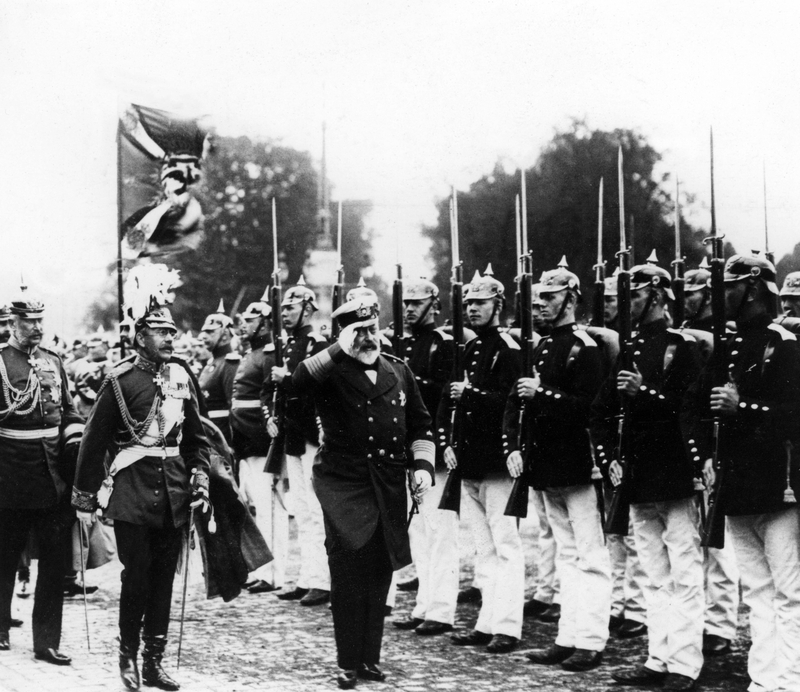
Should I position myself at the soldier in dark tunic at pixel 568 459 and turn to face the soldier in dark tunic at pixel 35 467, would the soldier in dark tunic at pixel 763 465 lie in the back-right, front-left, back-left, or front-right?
back-left

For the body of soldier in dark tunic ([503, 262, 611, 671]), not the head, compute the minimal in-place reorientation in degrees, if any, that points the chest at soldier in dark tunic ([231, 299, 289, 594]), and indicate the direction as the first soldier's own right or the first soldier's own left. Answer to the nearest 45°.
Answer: approximately 90° to the first soldier's own right

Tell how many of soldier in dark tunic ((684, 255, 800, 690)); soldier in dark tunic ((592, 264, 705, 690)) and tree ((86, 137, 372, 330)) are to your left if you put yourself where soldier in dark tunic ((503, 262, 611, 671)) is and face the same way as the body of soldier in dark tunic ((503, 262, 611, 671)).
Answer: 2

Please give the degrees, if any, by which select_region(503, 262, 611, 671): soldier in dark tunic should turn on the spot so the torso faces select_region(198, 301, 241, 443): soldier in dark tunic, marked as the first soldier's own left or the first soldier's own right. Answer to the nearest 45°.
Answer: approximately 90° to the first soldier's own right

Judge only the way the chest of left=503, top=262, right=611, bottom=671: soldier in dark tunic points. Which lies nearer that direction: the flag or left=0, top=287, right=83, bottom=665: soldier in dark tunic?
the soldier in dark tunic

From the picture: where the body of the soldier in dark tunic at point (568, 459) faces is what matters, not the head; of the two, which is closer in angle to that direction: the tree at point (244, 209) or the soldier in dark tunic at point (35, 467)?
the soldier in dark tunic

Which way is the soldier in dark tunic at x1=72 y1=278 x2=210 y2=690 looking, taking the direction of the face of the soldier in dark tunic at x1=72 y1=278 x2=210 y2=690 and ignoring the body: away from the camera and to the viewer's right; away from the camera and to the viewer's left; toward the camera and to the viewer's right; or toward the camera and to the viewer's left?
toward the camera and to the viewer's right

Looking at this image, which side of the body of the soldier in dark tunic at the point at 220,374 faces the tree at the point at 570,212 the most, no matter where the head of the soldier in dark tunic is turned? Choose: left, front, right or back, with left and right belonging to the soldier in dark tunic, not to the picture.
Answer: back

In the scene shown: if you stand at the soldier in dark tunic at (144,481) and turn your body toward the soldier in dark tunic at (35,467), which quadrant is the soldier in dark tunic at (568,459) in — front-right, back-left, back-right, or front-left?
back-right

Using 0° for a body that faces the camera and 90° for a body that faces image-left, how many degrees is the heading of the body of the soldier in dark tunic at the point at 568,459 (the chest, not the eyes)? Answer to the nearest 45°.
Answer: approximately 45°
